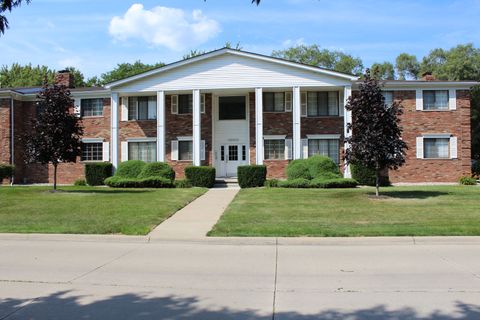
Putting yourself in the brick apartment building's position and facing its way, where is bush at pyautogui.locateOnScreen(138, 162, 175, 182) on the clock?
The bush is roughly at 2 o'clock from the brick apartment building.

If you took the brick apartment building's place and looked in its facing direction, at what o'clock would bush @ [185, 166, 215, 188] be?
The bush is roughly at 1 o'clock from the brick apartment building.

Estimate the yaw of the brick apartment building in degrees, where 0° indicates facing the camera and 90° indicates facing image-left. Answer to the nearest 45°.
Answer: approximately 0°

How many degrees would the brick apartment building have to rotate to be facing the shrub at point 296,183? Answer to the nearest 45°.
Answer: approximately 45° to its left

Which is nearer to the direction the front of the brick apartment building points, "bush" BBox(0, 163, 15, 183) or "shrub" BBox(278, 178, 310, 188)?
the shrub

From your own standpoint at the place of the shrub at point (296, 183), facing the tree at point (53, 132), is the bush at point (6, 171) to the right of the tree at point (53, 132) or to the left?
right
